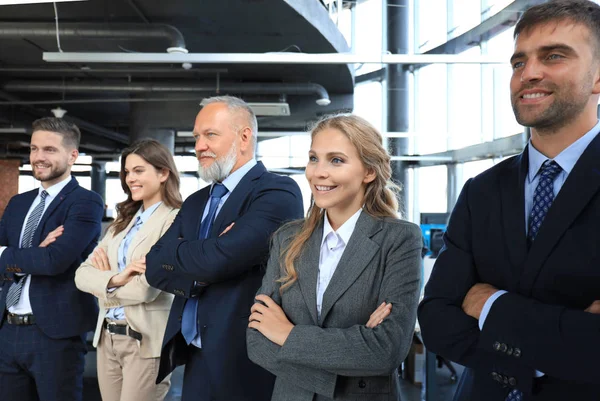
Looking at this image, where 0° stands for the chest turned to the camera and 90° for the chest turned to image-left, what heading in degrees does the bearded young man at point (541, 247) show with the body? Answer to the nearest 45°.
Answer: approximately 45°

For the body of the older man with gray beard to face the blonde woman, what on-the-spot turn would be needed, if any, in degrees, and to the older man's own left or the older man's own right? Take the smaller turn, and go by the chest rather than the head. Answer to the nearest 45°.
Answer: approximately 90° to the older man's own left

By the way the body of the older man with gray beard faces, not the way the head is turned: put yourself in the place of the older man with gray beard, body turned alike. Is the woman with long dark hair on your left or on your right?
on your right

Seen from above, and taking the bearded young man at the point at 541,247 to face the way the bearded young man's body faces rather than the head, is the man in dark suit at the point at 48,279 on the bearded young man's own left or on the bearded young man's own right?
on the bearded young man's own right

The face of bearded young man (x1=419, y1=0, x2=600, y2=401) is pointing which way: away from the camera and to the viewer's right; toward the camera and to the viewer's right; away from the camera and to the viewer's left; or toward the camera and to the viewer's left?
toward the camera and to the viewer's left

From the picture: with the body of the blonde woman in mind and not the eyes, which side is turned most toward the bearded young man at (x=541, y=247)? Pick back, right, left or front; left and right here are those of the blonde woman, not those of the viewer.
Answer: left

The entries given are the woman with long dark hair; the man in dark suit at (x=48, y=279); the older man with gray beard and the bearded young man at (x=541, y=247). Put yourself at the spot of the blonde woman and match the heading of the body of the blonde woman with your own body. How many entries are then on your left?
1

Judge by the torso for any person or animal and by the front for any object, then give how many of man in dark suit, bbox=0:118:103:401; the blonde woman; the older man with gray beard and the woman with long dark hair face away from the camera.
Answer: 0

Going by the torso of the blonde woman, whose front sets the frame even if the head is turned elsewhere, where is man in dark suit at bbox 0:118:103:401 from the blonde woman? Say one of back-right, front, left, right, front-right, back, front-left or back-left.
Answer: right

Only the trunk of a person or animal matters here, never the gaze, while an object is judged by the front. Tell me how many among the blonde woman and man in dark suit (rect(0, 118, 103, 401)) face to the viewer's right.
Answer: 0

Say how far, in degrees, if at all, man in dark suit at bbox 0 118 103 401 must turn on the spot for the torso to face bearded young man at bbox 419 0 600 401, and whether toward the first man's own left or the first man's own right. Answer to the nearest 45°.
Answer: approximately 90° to the first man's own left

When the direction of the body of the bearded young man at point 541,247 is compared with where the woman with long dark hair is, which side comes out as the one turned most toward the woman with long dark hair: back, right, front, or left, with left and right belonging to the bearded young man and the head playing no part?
right

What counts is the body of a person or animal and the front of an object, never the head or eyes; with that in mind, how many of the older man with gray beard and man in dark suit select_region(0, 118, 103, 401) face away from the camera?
0

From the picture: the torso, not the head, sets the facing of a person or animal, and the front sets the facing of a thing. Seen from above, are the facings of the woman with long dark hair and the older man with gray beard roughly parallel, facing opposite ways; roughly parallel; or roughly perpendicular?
roughly parallel
